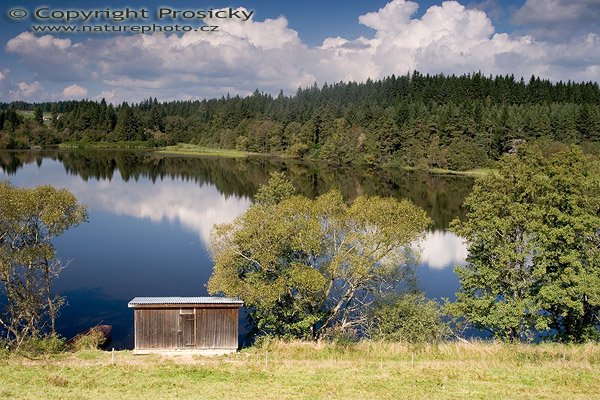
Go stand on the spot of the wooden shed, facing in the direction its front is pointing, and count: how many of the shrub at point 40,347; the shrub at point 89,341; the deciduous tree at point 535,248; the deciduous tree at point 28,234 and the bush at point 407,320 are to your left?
2

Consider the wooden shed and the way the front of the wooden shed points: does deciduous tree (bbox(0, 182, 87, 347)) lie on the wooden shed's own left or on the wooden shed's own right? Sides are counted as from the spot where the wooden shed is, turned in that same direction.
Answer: on the wooden shed's own right

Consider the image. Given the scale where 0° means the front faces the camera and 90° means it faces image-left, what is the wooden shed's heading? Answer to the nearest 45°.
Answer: approximately 0°

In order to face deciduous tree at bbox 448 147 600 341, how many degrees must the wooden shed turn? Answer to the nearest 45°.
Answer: approximately 90° to its left

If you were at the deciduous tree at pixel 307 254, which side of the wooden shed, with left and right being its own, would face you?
left

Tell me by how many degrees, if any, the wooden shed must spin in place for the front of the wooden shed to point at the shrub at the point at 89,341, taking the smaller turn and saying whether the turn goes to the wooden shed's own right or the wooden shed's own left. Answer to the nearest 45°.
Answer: approximately 135° to the wooden shed's own right

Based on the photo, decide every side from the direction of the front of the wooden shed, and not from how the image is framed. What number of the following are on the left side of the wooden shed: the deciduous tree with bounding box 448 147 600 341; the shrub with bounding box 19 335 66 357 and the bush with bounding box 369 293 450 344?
2

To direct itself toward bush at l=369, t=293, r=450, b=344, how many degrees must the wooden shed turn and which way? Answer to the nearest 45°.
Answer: approximately 90° to its left

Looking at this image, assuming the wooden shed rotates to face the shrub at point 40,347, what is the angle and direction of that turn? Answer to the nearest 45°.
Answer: approximately 90° to its right
